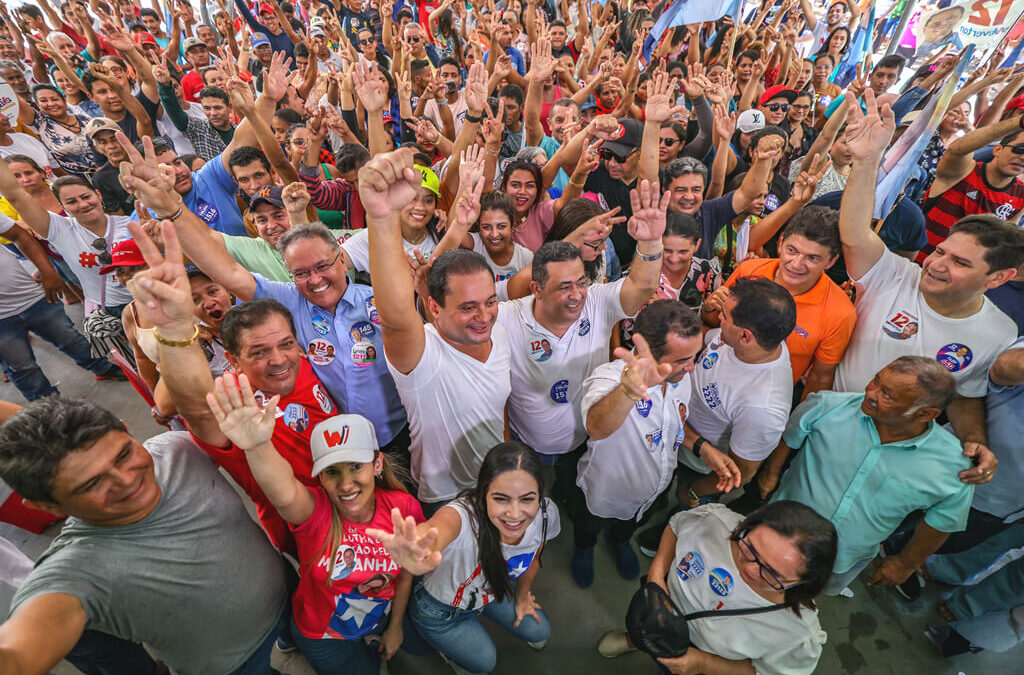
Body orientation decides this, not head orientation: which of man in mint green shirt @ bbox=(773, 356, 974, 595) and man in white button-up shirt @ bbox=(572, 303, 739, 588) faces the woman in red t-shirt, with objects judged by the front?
the man in mint green shirt

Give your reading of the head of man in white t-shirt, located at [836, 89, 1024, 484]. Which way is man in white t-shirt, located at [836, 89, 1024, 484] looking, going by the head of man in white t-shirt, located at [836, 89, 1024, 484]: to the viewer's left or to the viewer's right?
to the viewer's left

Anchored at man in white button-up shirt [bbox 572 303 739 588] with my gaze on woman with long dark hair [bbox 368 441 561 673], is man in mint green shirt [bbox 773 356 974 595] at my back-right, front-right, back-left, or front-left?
back-left

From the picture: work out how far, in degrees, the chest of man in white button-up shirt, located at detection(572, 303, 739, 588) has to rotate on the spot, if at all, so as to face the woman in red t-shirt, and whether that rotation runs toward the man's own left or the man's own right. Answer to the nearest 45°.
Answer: approximately 90° to the man's own right

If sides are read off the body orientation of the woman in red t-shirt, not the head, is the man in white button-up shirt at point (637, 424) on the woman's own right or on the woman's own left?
on the woman's own left
